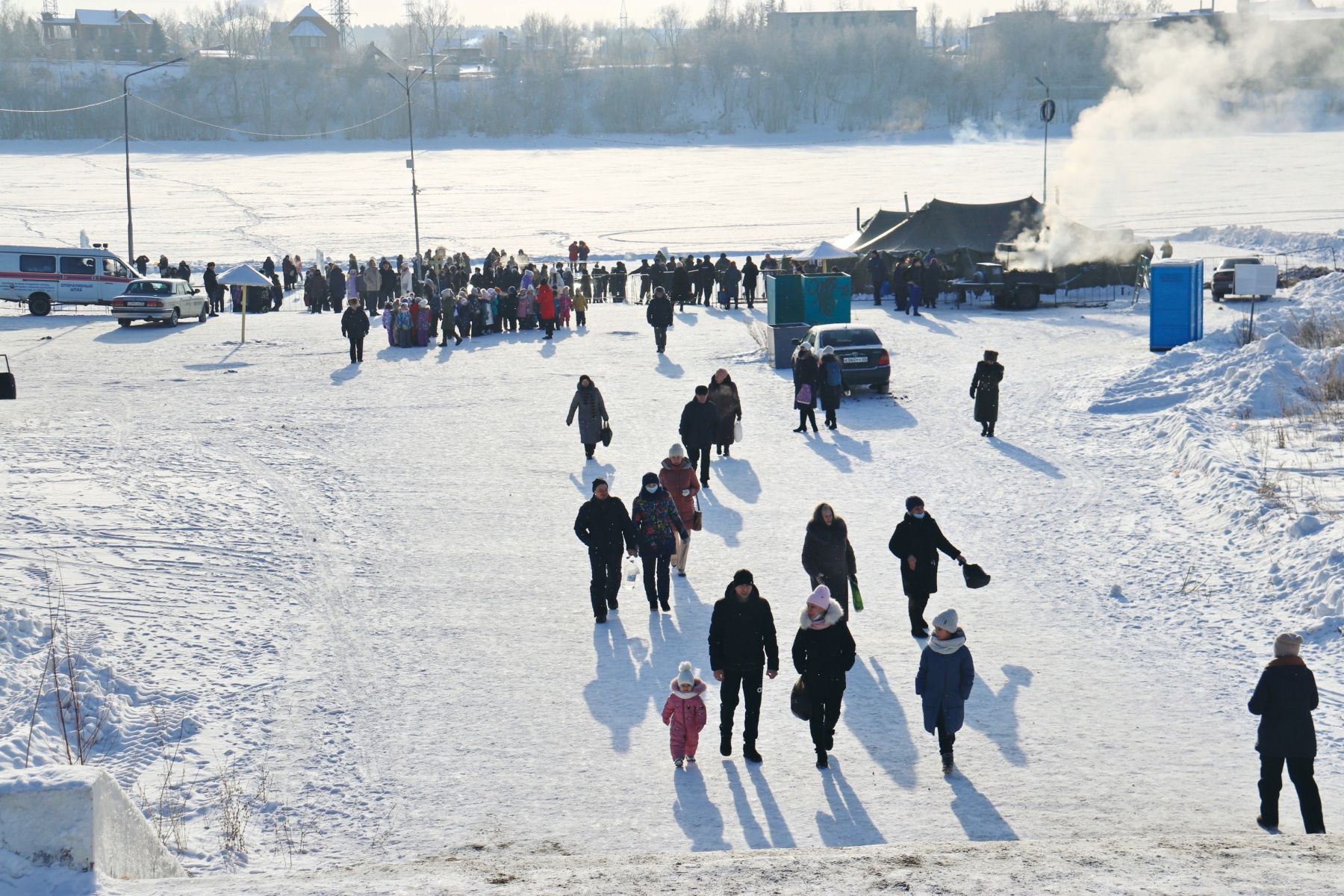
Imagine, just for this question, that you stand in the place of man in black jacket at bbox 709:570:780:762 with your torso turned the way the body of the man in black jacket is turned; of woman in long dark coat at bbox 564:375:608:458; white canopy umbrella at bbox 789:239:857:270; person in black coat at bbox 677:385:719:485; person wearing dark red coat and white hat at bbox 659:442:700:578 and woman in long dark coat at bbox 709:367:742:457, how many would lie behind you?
5

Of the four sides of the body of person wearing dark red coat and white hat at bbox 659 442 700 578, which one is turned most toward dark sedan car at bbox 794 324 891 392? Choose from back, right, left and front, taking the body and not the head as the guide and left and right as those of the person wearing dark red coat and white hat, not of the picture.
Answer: back

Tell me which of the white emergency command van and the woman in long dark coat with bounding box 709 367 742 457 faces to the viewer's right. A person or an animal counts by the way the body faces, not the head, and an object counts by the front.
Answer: the white emergency command van

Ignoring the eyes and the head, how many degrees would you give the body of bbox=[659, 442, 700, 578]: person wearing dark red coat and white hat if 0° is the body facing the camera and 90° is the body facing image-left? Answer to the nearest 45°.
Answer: approximately 0°

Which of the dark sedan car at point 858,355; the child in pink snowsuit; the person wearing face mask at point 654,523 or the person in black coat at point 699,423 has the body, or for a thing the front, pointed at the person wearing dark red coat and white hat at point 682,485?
the person in black coat

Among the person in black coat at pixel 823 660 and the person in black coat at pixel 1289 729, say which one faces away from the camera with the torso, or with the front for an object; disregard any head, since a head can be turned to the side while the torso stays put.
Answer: the person in black coat at pixel 1289 729

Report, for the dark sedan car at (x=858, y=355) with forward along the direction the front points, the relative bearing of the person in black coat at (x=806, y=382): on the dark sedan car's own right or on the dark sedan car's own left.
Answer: on the dark sedan car's own left
